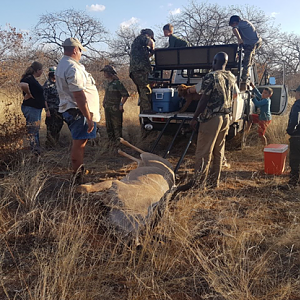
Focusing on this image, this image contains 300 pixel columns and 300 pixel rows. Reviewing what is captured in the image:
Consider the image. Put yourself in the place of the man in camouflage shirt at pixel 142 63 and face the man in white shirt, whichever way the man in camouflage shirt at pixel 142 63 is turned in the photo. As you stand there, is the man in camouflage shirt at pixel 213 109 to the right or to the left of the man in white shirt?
left

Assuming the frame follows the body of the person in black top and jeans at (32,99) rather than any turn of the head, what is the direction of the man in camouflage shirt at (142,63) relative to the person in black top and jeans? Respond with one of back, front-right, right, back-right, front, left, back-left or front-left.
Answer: front

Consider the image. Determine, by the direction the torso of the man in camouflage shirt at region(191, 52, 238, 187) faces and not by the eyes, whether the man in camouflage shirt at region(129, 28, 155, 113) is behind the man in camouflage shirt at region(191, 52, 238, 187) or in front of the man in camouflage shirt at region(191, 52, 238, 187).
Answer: in front

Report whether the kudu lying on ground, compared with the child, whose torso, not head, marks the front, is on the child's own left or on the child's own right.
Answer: on the child's own left

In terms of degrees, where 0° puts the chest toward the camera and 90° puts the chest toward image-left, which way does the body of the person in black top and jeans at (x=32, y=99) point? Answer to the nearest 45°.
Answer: approximately 270°

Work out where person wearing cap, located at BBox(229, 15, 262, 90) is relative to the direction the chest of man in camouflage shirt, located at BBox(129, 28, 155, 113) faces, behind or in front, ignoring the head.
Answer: in front

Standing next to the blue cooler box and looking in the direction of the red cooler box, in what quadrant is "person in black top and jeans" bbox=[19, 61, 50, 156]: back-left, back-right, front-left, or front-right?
back-right

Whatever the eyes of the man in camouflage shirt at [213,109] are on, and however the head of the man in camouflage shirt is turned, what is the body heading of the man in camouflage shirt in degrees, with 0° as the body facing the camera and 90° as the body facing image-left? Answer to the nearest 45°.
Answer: approximately 135°

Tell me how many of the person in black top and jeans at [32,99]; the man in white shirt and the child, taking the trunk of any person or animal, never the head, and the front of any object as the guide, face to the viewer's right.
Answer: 2

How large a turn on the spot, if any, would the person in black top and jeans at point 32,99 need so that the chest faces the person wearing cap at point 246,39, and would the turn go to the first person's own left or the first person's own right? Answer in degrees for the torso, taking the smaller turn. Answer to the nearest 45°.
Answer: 0° — they already face them
